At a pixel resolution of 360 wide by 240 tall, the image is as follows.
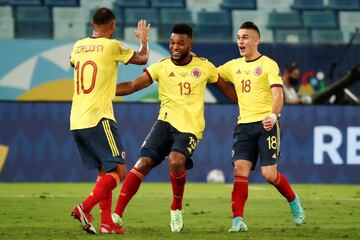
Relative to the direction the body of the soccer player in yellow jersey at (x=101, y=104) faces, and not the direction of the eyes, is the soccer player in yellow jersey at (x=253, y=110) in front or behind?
in front

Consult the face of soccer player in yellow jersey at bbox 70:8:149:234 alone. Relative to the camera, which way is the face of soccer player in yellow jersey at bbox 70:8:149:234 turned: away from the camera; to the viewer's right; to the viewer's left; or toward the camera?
away from the camera

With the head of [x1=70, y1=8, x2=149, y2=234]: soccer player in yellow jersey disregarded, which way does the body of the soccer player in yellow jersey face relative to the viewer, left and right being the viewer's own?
facing away from the viewer and to the right of the viewer
